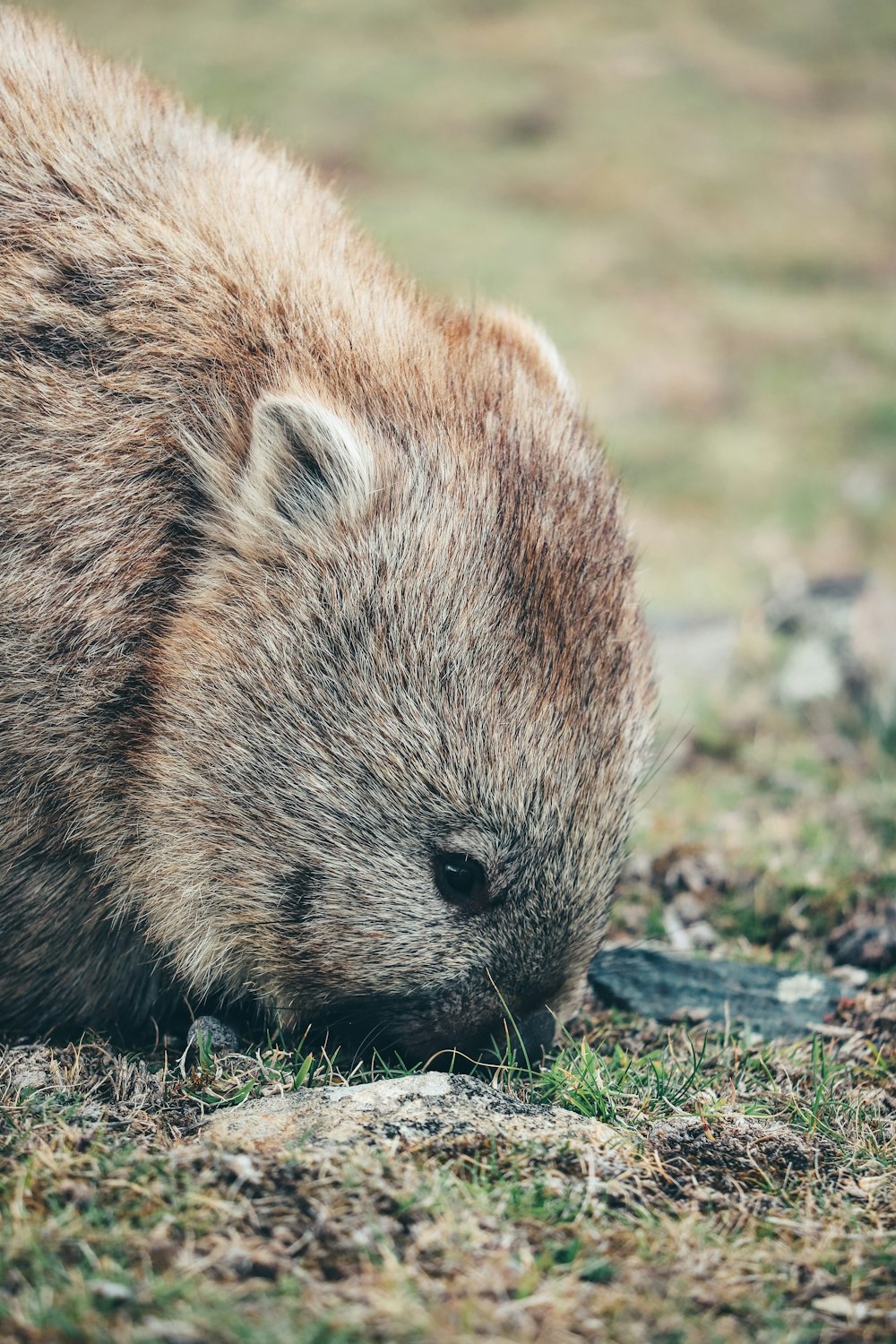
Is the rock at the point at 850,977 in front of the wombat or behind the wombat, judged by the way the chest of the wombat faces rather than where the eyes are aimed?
in front

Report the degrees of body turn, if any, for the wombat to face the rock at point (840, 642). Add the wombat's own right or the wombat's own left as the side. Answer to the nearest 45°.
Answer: approximately 45° to the wombat's own left

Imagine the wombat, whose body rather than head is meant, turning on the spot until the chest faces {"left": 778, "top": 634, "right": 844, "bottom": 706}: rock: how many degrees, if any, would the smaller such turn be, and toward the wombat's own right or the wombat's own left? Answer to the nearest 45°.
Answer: approximately 45° to the wombat's own left

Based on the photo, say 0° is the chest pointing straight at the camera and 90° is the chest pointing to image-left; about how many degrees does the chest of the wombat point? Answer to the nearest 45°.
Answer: approximately 270°
